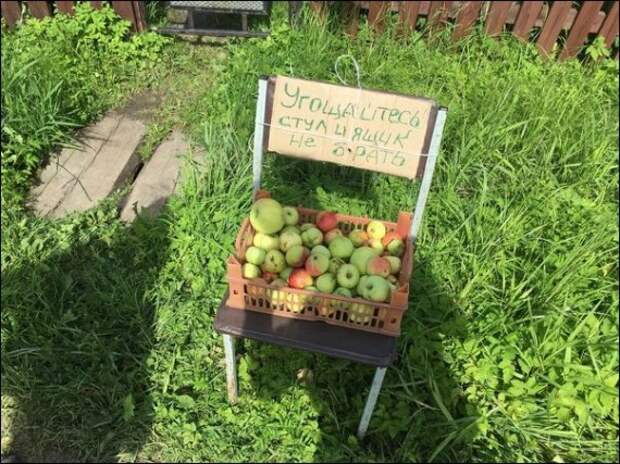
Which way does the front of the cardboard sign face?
toward the camera

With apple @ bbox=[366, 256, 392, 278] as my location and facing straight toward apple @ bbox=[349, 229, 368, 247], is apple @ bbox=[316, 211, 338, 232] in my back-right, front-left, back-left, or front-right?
front-left

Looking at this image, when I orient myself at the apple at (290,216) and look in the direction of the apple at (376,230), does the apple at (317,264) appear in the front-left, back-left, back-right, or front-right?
front-right
